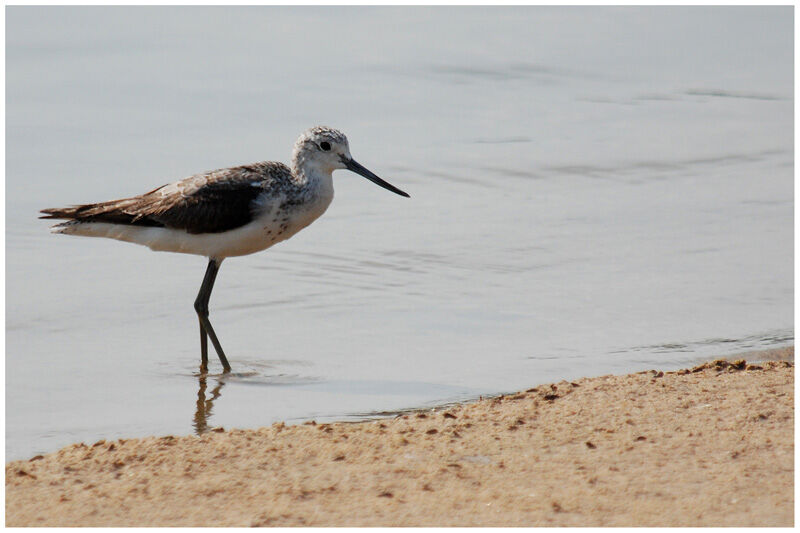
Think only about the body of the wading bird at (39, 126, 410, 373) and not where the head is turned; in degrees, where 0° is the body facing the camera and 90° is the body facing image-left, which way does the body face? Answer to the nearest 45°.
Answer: approximately 270°
